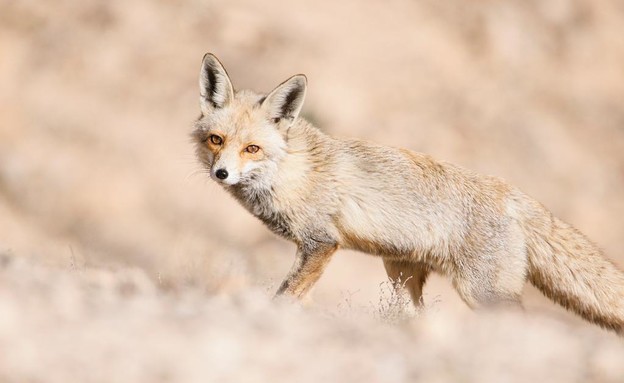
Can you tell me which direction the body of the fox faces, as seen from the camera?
to the viewer's left
